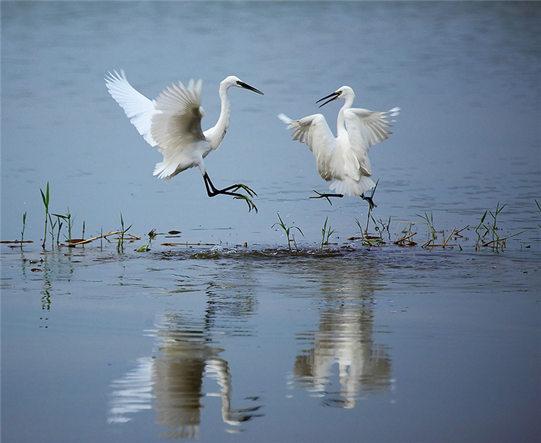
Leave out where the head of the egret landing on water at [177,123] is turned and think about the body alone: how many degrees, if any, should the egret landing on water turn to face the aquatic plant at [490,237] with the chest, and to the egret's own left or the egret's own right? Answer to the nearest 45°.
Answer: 0° — it already faces it

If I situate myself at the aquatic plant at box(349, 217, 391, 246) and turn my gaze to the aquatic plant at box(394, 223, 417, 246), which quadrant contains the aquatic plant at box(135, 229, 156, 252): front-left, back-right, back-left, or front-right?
back-right

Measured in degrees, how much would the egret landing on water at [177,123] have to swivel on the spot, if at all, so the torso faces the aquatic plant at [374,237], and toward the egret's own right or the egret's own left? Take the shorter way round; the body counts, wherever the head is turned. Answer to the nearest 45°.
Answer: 0° — it already faces it

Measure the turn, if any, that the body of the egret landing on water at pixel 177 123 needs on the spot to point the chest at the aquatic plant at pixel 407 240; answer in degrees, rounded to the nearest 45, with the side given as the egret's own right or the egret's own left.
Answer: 0° — it already faces it

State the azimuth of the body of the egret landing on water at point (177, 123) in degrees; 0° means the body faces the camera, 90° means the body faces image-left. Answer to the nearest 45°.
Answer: approximately 270°

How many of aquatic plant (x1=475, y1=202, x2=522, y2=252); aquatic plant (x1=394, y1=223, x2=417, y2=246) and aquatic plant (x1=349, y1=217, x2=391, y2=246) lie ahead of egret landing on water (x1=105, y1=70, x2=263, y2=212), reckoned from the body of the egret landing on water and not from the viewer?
3
